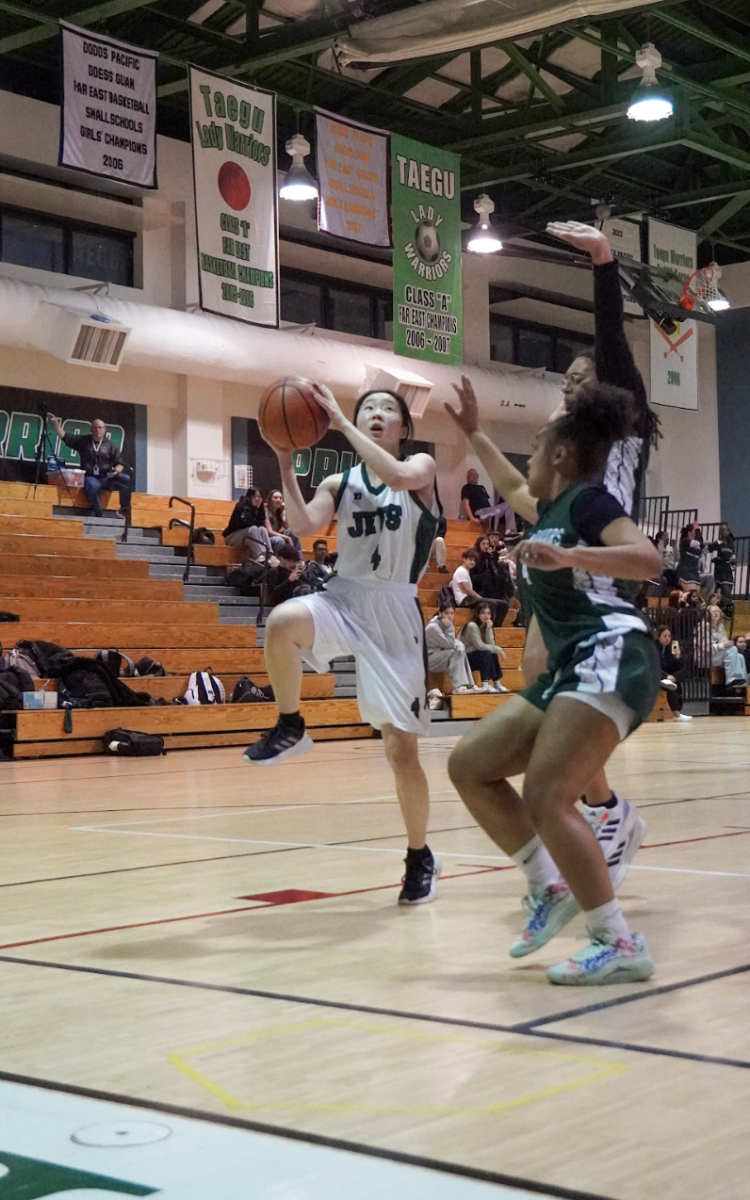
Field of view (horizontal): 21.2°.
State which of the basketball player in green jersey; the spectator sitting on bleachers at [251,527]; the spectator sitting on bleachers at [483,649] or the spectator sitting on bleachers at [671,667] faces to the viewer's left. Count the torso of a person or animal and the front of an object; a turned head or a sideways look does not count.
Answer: the basketball player in green jersey

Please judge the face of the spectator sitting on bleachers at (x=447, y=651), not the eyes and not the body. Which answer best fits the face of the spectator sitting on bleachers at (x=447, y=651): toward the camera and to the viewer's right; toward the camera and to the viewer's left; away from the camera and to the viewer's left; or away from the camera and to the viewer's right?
toward the camera and to the viewer's right

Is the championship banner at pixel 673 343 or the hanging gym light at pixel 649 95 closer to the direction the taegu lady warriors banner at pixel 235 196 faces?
the hanging gym light

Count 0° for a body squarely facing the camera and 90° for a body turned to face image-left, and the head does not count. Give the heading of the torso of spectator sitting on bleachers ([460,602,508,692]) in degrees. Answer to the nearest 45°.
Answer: approximately 315°

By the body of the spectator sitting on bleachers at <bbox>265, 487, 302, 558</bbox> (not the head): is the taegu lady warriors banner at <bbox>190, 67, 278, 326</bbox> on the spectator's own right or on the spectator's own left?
on the spectator's own right

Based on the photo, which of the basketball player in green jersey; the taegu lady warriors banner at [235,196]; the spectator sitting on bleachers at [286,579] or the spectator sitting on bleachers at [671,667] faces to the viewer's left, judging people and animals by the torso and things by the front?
the basketball player in green jersey

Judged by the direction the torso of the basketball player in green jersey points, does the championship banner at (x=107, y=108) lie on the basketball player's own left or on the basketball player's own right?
on the basketball player's own right

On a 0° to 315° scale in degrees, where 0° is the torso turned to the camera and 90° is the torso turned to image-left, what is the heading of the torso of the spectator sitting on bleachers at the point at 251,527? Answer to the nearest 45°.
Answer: approximately 315°

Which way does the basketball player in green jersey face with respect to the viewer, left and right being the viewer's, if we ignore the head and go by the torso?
facing to the left of the viewer
